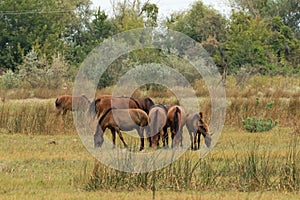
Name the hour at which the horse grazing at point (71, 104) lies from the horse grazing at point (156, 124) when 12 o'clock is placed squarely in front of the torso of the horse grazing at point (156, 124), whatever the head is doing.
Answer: the horse grazing at point (71, 104) is roughly at 11 o'clock from the horse grazing at point (156, 124).

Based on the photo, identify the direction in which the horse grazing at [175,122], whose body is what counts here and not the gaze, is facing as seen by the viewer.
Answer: away from the camera

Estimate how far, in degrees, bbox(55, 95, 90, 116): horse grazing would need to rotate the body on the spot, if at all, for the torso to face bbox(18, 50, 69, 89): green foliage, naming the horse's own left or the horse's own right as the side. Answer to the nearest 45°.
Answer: approximately 90° to the horse's own right

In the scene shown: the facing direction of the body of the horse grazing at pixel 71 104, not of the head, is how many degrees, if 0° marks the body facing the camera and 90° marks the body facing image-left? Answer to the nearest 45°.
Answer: approximately 90°

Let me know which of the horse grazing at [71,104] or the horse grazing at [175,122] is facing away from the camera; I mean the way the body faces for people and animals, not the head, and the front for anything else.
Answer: the horse grazing at [175,122]

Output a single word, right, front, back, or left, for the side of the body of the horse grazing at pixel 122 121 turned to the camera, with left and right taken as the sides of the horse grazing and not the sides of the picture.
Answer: left

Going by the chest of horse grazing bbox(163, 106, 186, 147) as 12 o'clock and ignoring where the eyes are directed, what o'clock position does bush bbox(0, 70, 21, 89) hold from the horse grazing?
The bush is roughly at 11 o'clock from the horse grazing.
